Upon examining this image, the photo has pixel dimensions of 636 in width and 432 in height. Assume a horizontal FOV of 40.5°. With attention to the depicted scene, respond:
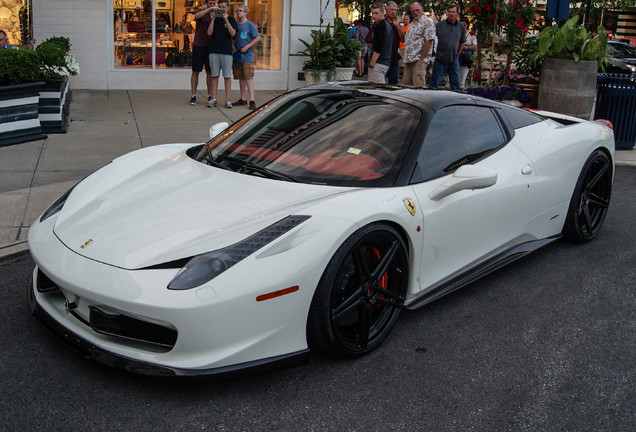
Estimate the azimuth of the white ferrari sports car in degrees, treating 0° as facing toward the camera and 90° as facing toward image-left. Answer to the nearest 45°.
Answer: approximately 45°

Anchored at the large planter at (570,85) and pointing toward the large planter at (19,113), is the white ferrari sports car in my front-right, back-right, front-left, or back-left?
front-left

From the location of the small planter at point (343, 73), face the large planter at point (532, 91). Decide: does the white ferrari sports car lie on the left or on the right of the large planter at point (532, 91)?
right

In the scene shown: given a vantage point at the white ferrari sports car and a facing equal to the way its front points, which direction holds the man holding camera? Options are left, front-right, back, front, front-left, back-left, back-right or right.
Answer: back-right

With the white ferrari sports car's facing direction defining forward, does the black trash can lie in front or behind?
behind

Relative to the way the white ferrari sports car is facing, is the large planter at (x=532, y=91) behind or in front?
behind

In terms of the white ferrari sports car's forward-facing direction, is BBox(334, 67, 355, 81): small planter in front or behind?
behind
